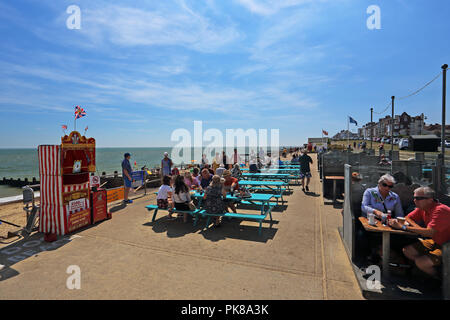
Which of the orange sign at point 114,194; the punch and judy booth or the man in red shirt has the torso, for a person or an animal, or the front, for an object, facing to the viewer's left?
the man in red shirt

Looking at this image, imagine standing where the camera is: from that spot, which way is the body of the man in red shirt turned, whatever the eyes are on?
to the viewer's left

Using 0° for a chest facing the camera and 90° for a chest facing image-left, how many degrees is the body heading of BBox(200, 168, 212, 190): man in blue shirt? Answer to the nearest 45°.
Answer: approximately 45°

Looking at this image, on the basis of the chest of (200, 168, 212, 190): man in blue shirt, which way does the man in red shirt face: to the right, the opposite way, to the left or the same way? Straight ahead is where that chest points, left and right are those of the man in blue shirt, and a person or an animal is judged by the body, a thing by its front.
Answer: to the right

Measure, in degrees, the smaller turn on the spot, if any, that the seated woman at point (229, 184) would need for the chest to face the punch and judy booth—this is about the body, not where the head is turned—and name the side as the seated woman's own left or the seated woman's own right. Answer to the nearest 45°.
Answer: approximately 45° to the seated woman's own right
